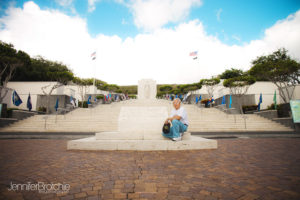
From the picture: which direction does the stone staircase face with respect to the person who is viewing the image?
facing the viewer

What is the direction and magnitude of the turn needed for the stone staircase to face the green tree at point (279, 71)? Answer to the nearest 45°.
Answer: approximately 90° to its left

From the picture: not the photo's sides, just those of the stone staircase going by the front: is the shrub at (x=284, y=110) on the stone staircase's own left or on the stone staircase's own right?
on the stone staircase's own left

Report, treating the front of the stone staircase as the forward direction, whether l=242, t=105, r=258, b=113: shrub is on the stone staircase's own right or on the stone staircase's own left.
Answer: on the stone staircase's own left

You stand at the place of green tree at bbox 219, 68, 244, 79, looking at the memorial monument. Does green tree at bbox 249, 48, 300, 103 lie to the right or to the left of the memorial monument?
left

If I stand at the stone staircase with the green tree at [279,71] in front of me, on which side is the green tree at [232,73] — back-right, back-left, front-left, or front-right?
front-left
